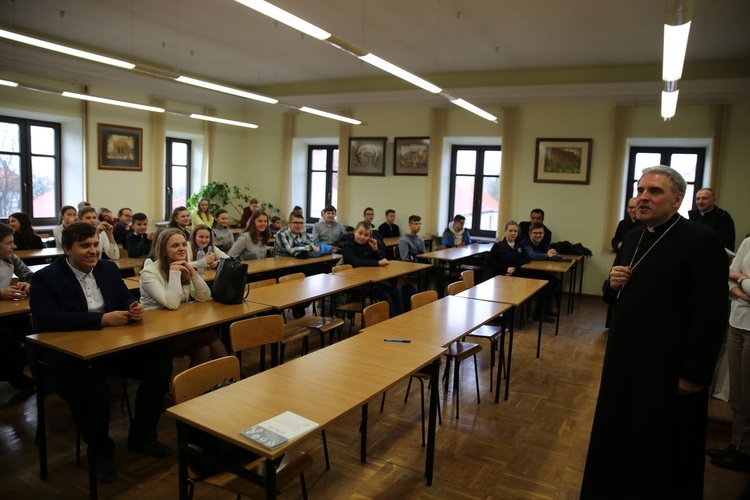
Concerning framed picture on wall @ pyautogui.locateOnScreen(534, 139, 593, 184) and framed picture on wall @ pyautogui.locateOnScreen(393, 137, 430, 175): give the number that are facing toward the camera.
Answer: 2

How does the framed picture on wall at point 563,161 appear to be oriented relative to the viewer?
toward the camera

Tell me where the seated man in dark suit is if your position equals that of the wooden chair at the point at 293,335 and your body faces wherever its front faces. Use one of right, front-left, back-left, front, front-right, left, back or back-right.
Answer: right

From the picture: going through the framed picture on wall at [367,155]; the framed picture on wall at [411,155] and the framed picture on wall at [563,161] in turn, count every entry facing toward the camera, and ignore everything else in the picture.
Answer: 3

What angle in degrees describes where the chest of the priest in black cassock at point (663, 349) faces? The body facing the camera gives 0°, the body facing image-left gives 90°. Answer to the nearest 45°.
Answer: approximately 45°

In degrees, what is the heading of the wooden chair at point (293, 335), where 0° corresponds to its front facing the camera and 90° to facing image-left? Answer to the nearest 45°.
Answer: approximately 315°

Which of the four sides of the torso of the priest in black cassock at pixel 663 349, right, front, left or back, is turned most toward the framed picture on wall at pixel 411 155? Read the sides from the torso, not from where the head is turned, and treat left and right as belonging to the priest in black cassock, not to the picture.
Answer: right

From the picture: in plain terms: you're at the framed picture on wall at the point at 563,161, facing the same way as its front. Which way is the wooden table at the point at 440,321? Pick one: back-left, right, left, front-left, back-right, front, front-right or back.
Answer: front

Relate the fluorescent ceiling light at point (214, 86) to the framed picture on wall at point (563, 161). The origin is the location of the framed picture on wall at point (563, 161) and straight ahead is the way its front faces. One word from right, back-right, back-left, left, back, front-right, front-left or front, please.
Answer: front-right
